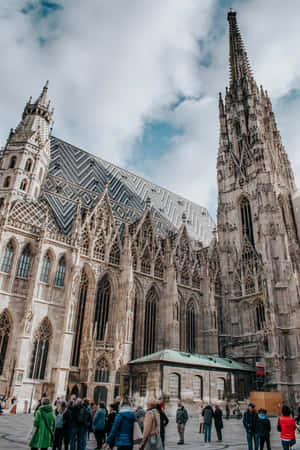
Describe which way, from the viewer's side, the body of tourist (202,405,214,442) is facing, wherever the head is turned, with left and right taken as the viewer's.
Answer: facing away from the viewer

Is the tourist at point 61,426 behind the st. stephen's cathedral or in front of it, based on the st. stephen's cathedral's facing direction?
in front

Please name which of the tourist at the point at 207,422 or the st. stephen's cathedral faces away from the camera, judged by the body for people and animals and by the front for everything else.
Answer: the tourist

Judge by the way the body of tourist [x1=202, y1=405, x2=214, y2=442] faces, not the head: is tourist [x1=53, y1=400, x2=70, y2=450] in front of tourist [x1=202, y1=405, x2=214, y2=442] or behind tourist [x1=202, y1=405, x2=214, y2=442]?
behind

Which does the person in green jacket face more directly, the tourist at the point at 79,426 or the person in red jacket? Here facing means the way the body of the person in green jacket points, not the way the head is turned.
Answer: the tourist

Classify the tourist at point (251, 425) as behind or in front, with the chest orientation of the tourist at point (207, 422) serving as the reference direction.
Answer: behind

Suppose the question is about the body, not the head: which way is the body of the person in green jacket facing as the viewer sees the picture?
away from the camera

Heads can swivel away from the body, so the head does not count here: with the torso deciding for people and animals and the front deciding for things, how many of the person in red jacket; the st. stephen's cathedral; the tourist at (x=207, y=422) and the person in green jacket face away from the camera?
3

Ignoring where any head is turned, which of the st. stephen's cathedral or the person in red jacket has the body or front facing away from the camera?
the person in red jacket

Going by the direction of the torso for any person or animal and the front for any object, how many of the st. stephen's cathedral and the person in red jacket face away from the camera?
1

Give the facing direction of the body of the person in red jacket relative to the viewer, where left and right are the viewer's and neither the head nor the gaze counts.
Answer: facing away from the viewer

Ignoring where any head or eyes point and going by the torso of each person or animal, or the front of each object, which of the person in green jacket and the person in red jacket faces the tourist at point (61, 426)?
the person in green jacket
